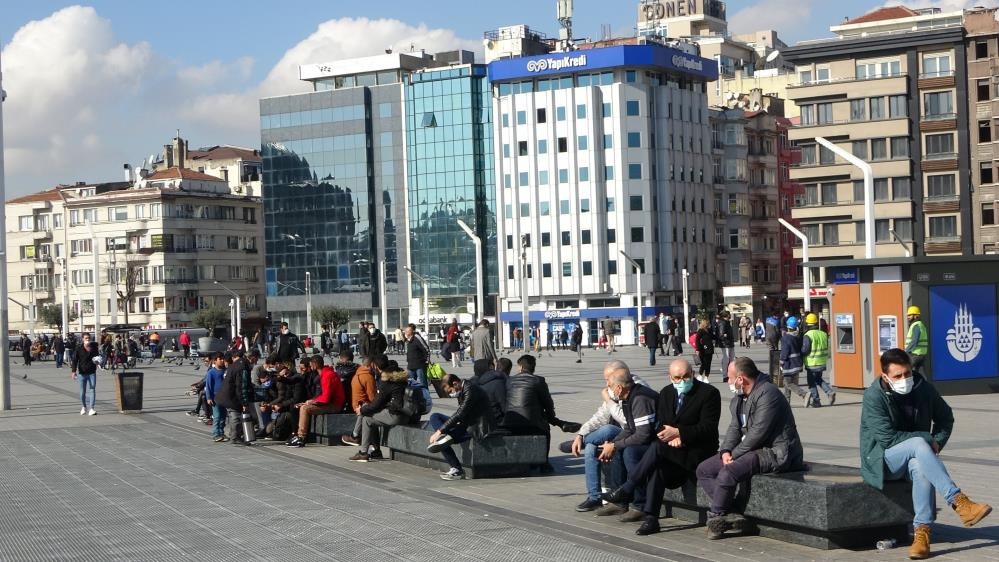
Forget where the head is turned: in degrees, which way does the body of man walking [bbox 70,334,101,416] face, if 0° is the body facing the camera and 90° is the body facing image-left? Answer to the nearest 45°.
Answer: approximately 0°

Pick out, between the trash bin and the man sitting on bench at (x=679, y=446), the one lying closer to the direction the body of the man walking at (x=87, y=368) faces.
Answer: the man sitting on bench

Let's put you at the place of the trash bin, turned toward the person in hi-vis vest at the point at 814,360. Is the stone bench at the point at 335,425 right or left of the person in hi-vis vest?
right

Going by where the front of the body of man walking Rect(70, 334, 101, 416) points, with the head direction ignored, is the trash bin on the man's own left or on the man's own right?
on the man's own left

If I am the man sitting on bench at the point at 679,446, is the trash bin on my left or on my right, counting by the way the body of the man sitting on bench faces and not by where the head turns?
on my right

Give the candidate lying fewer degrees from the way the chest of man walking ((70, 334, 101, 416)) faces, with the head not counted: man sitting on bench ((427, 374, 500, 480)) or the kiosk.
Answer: the man sitting on bench

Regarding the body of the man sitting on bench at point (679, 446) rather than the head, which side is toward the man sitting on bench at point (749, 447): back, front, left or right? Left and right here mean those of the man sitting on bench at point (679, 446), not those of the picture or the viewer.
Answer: left

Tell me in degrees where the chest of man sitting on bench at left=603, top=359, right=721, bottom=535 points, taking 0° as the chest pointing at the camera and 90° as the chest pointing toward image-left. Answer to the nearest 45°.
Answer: approximately 45°

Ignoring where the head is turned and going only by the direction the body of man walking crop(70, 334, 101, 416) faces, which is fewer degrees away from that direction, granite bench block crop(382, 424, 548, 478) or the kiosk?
the granite bench block

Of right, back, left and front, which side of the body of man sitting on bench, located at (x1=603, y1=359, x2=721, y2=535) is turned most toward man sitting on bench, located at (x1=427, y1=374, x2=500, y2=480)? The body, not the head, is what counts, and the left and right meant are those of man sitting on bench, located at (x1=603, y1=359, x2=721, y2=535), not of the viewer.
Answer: right
